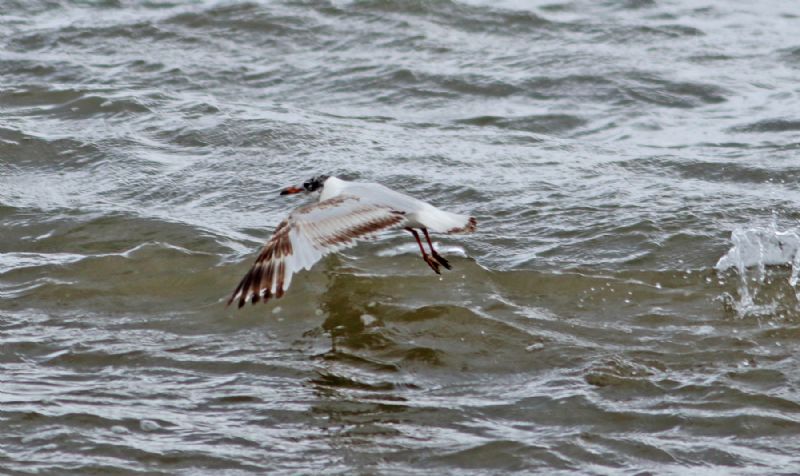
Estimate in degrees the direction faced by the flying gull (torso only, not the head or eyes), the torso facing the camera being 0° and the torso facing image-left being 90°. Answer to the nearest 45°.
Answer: approximately 90°
